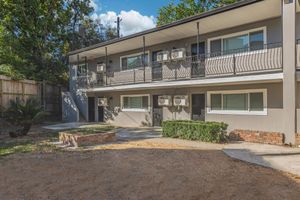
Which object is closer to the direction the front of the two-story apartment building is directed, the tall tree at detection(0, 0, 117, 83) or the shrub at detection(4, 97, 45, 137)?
the shrub

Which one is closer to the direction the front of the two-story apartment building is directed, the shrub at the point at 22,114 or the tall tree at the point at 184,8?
the shrub

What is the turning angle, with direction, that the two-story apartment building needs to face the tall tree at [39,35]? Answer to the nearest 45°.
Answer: approximately 90° to its right

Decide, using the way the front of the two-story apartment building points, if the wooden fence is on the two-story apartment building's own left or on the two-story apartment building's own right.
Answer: on the two-story apartment building's own right

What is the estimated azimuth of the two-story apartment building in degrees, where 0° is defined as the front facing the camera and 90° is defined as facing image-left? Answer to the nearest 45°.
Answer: approximately 45°

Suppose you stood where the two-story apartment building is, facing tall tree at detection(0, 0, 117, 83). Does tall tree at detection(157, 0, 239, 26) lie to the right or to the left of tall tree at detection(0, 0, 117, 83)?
right

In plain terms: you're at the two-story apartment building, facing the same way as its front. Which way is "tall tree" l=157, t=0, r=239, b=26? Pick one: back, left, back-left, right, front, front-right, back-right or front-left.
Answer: back-right
